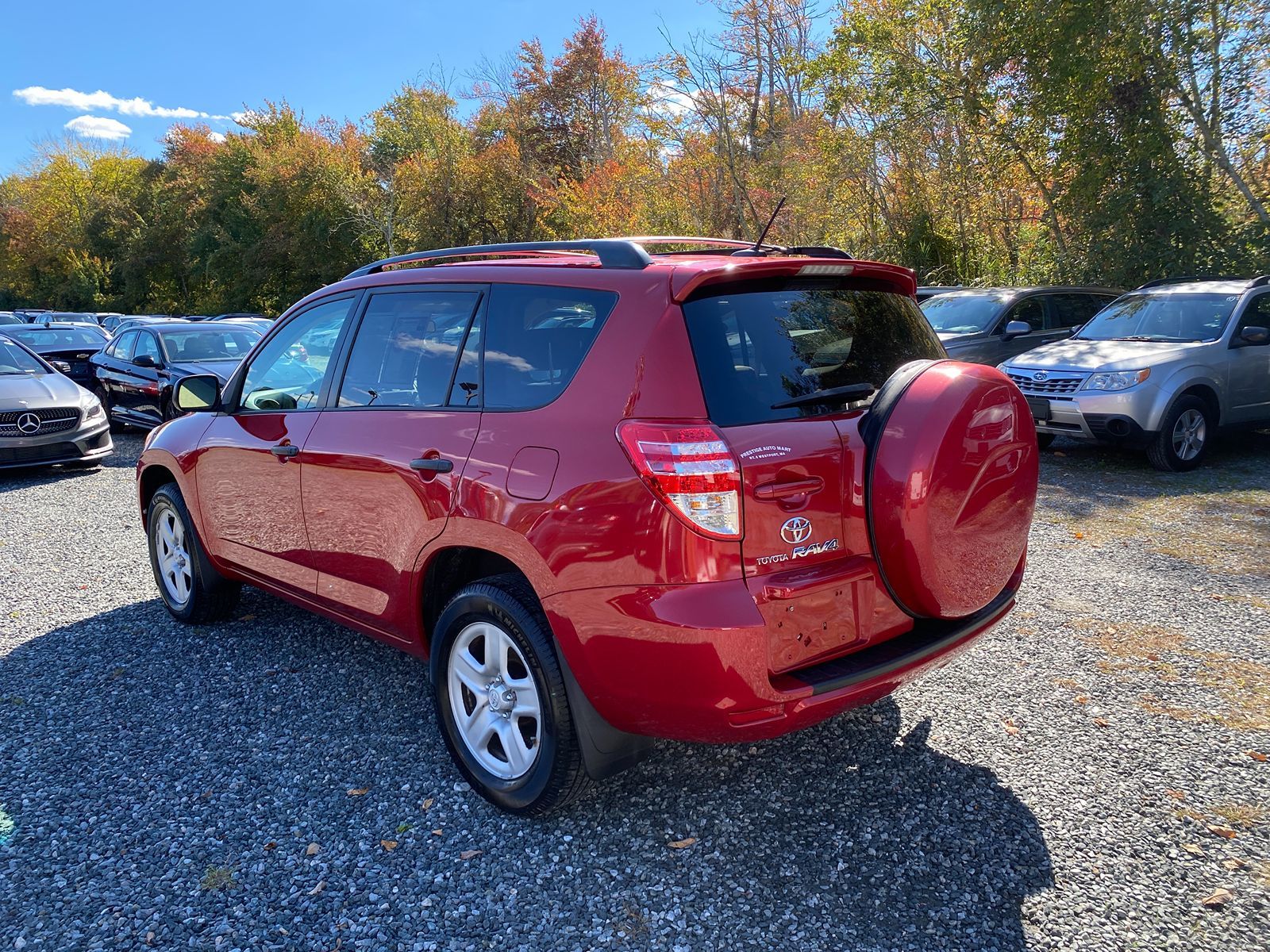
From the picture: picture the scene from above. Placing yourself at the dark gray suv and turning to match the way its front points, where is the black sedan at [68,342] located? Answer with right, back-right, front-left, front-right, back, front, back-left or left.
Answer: front-right

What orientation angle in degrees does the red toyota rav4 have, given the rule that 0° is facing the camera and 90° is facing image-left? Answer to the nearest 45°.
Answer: approximately 135°

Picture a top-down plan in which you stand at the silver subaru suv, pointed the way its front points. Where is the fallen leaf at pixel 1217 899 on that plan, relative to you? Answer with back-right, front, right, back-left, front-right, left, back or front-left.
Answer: front-left

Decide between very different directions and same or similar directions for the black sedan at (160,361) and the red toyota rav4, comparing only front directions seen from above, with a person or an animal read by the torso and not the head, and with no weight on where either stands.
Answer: very different directions

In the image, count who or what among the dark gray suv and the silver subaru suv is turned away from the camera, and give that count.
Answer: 0

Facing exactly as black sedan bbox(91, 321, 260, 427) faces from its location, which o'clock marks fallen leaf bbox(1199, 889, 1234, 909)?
The fallen leaf is roughly at 1 o'clock from the black sedan.

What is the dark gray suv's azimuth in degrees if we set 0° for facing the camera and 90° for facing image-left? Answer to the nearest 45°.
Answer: approximately 45°

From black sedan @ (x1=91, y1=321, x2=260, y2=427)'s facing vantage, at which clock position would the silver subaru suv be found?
The silver subaru suv is roughly at 12 o'clock from the black sedan.

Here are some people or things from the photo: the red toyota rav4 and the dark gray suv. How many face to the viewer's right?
0

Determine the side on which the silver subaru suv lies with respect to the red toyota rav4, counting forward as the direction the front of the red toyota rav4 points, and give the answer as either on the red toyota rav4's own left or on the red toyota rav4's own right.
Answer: on the red toyota rav4's own right
